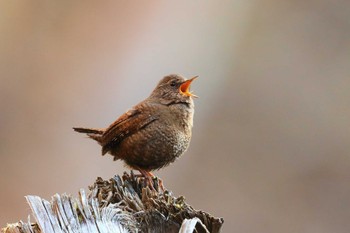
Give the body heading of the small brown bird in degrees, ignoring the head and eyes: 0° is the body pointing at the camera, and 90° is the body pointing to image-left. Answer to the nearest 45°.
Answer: approximately 270°
